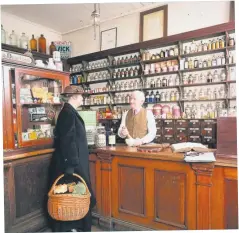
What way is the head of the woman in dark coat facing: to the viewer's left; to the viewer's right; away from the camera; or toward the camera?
to the viewer's right

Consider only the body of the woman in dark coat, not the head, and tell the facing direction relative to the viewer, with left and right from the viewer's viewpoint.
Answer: facing to the right of the viewer

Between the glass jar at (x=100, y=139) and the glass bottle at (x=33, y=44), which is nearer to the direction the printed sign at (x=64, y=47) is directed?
the glass jar

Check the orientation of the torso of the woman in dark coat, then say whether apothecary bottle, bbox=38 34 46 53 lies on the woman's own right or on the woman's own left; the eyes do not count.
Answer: on the woman's own left

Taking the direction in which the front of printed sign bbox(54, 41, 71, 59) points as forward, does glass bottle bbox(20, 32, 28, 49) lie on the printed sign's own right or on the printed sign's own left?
on the printed sign's own right

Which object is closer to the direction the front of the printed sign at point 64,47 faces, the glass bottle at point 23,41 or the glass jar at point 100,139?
the glass jar

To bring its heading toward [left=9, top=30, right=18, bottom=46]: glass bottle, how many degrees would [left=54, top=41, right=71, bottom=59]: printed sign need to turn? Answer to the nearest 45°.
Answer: approximately 45° to its right

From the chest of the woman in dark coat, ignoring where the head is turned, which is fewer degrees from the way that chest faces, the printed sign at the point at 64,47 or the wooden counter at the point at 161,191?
the wooden counter

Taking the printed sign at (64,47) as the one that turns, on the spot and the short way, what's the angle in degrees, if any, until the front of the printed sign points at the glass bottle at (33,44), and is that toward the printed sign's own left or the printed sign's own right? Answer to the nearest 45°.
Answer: approximately 45° to the printed sign's own right

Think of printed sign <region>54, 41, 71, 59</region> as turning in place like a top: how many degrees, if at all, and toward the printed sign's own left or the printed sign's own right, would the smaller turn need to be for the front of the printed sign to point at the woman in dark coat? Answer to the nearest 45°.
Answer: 0° — it already faces them

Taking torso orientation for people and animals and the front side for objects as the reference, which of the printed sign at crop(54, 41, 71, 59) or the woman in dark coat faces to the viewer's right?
the woman in dark coat

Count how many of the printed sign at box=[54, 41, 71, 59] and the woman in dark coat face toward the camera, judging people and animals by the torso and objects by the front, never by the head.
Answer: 1

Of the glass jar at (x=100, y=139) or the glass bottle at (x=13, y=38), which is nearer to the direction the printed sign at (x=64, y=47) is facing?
the glass jar

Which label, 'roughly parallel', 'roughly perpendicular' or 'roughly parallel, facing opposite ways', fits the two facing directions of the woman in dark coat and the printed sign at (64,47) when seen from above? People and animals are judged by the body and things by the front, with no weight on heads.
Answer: roughly perpendicular
